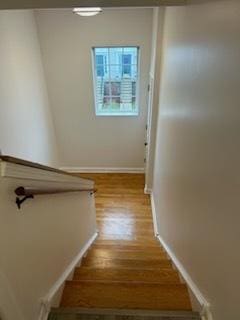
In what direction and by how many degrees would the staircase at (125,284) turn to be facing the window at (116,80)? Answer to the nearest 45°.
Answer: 0° — it already faces it

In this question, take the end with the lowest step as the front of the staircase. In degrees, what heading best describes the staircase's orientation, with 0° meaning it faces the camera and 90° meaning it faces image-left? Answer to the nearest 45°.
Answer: approximately 180°
